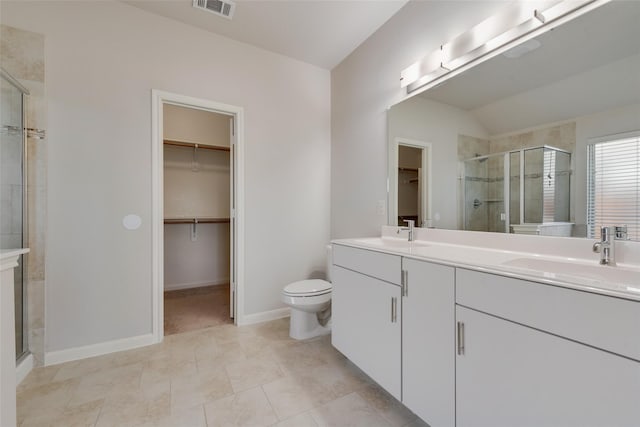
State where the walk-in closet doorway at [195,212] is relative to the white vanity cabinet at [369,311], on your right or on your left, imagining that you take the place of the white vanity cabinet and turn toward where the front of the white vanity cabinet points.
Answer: on your right

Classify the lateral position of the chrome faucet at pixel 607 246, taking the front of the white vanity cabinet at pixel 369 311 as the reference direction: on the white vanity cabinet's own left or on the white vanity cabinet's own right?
on the white vanity cabinet's own left

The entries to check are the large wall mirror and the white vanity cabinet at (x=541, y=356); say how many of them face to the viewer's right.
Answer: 0

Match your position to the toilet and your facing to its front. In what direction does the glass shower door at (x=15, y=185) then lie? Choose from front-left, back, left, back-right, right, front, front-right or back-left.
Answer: front-right

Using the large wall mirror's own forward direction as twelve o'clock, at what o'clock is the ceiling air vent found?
The ceiling air vent is roughly at 1 o'clock from the large wall mirror.

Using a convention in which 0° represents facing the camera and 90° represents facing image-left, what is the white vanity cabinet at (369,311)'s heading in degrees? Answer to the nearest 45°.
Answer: approximately 45°

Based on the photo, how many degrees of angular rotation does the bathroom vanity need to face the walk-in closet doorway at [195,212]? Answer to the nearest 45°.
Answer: approximately 45° to its right

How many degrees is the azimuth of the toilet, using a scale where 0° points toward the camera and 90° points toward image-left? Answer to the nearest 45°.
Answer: approximately 45°

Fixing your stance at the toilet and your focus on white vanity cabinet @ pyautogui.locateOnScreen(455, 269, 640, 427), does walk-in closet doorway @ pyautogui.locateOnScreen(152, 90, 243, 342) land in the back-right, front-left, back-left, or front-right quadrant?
back-right

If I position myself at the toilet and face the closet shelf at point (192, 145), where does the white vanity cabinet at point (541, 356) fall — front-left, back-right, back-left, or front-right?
back-left
